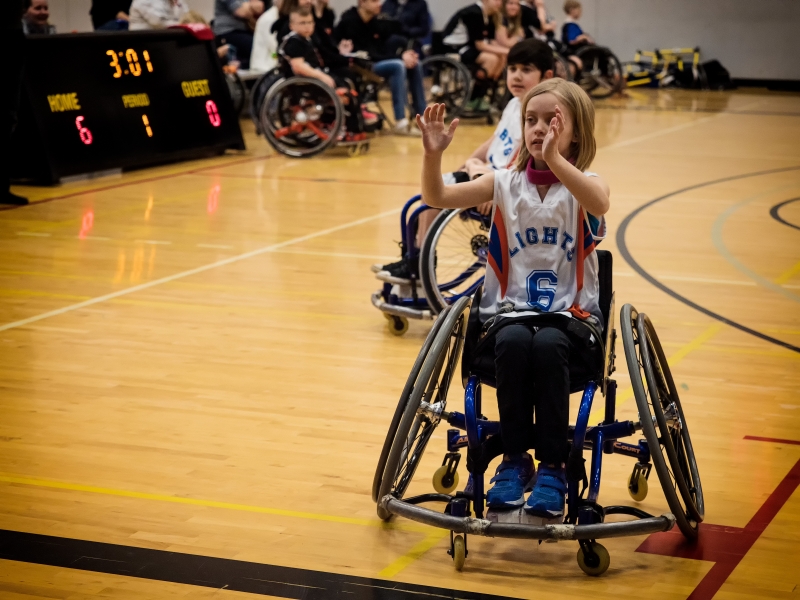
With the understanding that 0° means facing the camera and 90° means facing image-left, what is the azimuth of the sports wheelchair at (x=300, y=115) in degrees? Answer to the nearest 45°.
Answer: approximately 270°

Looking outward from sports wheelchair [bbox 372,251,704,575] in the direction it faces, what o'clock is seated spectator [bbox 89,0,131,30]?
The seated spectator is roughly at 5 o'clock from the sports wheelchair.

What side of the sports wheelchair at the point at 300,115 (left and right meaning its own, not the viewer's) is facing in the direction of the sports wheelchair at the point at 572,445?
right

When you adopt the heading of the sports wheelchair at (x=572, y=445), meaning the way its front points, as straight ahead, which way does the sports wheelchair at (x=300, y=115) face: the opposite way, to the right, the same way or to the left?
to the left

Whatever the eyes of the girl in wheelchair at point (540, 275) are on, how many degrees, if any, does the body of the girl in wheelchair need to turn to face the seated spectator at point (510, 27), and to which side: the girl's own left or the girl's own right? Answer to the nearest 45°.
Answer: approximately 180°

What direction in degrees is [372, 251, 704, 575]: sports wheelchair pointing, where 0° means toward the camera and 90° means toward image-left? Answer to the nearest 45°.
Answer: approximately 0°

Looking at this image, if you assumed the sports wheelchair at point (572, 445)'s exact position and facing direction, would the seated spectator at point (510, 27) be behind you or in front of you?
behind

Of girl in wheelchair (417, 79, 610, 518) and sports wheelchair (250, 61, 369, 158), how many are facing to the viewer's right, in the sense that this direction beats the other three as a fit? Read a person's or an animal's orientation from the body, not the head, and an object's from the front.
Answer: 1

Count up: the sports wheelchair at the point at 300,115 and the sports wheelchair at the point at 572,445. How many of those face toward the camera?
1

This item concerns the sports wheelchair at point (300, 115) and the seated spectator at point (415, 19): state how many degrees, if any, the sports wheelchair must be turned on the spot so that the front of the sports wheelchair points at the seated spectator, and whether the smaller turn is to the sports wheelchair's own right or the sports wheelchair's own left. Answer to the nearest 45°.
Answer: approximately 90° to the sports wheelchair's own left

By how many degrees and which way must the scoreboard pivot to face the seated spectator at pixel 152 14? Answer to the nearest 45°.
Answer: approximately 135° to its left

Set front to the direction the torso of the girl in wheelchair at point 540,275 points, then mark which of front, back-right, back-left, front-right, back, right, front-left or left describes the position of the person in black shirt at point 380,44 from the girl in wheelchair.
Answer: back

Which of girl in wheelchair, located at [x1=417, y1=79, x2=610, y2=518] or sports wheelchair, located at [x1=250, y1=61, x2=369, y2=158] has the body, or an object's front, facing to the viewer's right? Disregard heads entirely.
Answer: the sports wheelchair

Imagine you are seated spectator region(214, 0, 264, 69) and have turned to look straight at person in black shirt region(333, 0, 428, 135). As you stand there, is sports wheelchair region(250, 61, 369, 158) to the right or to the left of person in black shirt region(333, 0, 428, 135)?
right

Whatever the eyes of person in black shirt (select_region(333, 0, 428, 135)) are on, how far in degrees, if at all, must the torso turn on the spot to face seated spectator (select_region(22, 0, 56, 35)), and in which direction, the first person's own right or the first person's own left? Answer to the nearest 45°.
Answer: approximately 135° to the first person's own right
